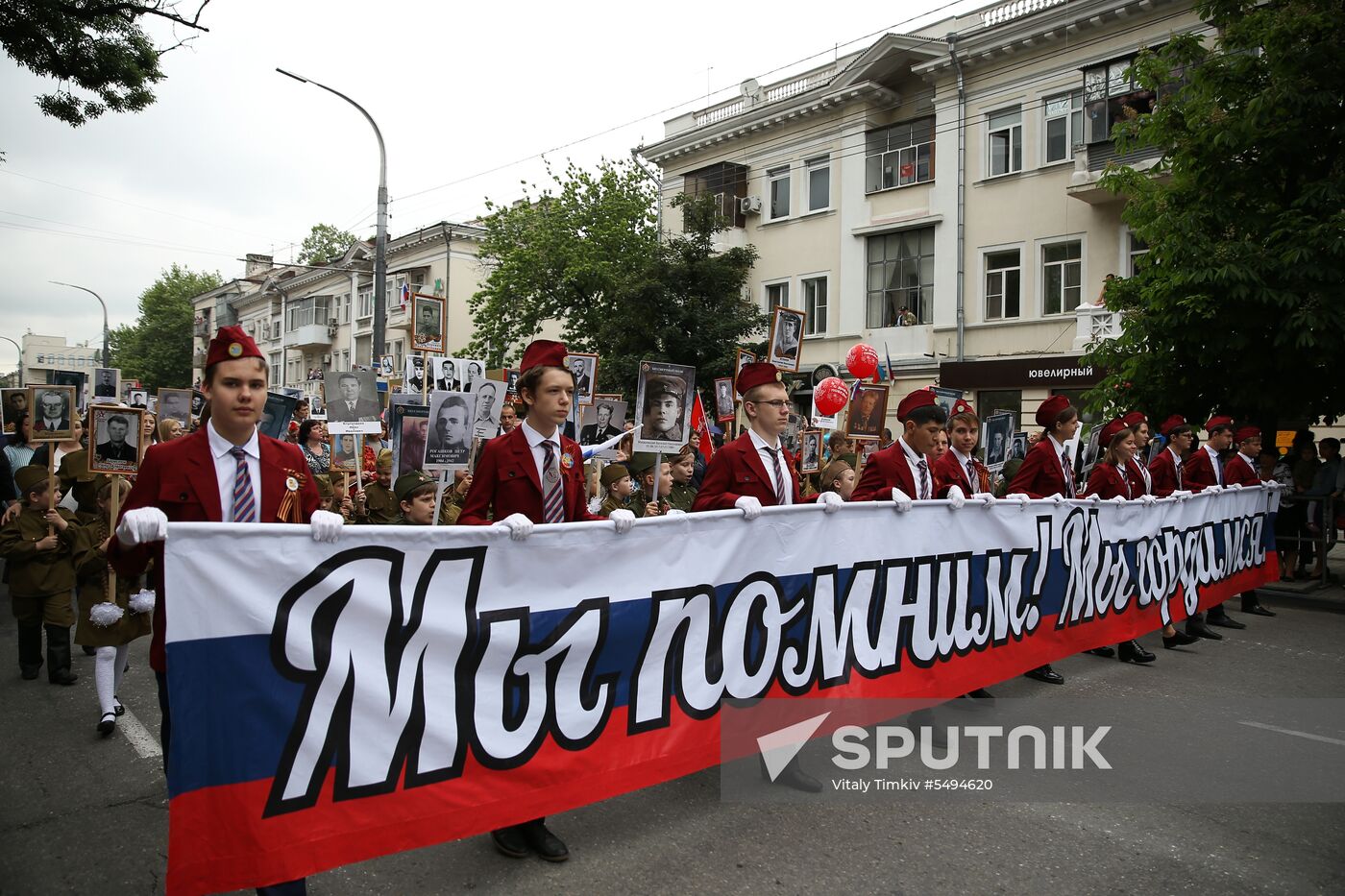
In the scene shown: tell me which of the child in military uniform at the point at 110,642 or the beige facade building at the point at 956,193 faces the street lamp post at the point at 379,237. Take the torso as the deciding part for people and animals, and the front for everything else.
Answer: the beige facade building

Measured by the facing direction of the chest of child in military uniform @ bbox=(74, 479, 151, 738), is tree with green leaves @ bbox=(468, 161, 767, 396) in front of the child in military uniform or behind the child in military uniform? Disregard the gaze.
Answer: behind

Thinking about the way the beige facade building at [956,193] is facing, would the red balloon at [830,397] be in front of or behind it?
in front

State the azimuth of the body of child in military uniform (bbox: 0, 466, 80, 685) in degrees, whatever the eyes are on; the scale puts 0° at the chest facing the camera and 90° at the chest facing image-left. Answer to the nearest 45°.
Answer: approximately 315°

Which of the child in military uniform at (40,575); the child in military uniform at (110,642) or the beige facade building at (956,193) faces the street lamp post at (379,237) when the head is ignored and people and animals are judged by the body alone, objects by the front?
the beige facade building

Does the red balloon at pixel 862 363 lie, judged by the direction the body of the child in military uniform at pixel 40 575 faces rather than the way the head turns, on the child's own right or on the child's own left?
on the child's own left

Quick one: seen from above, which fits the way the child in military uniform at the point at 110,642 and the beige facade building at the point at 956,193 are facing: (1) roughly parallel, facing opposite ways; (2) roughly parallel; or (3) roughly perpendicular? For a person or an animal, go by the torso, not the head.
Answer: roughly perpendicular

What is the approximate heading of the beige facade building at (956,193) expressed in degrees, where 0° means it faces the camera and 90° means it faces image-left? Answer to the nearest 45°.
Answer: approximately 45°

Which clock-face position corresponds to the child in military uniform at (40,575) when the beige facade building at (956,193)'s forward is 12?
The child in military uniform is roughly at 11 o'clock from the beige facade building.

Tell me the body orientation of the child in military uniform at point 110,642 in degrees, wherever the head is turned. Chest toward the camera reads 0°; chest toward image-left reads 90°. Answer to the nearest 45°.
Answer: approximately 0°
